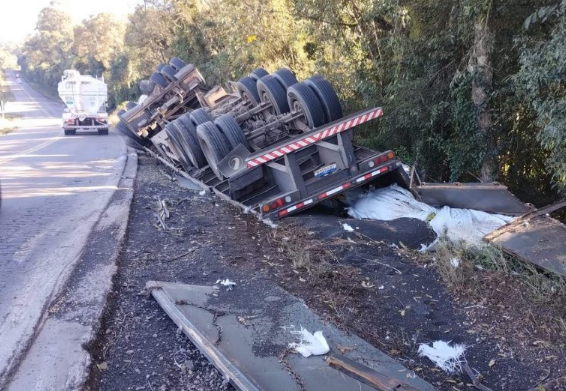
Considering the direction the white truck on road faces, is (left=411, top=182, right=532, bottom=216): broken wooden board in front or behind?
behind

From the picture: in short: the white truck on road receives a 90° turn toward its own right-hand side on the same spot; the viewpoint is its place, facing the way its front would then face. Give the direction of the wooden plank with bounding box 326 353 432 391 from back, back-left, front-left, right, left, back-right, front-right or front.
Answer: right

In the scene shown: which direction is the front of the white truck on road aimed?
away from the camera

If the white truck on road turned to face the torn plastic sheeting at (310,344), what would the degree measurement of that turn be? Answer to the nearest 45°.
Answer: approximately 180°

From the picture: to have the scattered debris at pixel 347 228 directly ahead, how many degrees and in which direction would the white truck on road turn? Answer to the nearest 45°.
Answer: approximately 180°

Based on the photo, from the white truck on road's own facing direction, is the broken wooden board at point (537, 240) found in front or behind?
behind

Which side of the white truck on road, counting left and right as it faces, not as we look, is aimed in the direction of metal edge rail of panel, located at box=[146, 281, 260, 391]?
back

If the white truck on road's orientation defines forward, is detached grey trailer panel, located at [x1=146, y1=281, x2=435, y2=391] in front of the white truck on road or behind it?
behind
